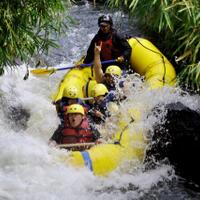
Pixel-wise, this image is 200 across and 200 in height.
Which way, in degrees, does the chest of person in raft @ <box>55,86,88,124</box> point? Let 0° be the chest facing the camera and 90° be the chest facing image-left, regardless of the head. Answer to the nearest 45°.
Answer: approximately 0°

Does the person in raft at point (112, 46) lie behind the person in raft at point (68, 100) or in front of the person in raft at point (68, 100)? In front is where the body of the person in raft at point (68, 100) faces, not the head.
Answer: behind

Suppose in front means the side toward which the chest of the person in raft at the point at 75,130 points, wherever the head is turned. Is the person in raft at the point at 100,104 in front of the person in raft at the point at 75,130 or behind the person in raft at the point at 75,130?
behind

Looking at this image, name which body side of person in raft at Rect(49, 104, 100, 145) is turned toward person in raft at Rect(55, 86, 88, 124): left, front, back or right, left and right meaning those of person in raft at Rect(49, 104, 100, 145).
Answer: back

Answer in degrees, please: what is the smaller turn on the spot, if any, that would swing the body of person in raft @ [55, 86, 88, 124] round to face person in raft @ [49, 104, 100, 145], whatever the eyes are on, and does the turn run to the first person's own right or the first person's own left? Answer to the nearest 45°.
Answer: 0° — they already face them

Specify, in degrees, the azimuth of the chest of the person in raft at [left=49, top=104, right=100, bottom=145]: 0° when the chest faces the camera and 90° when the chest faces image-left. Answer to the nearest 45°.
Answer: approximately 0°

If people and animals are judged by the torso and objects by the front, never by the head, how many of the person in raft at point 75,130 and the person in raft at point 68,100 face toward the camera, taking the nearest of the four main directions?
2
